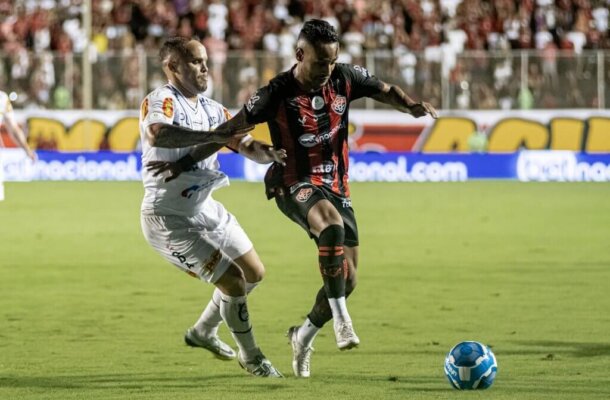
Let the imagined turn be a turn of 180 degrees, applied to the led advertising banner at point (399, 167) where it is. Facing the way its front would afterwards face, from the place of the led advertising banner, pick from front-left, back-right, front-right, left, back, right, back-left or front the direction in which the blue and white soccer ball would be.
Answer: back

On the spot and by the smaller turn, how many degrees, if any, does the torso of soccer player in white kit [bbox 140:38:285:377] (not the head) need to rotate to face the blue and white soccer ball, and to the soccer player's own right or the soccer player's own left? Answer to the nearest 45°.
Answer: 0° — they already face it

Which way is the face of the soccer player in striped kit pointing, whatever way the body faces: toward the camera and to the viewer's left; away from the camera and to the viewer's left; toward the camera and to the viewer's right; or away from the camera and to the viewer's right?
toward the camera and to the viewer's right

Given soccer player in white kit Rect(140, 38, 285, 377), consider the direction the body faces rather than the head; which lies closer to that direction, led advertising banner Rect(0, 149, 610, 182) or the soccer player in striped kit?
the soccer player in striped kit

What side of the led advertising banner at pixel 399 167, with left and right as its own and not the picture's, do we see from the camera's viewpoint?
front

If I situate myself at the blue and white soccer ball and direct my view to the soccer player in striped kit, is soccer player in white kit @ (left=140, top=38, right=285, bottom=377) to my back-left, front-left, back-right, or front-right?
front-left

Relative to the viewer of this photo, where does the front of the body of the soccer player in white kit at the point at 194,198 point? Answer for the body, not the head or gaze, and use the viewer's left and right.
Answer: facing the viewer and to the right of the viewer

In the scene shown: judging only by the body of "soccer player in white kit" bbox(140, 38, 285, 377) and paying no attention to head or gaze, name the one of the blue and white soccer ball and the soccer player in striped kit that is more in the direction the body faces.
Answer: the blue and white soccer ball

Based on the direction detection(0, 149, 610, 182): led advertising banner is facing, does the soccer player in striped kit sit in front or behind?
in front

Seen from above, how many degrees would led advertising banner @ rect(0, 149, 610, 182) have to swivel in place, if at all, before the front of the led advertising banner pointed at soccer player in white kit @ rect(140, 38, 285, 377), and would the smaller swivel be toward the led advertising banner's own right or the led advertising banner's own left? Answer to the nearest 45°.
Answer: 0° — it already faces them

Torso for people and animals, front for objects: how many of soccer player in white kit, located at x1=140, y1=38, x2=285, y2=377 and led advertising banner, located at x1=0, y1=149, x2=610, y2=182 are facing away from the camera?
0
